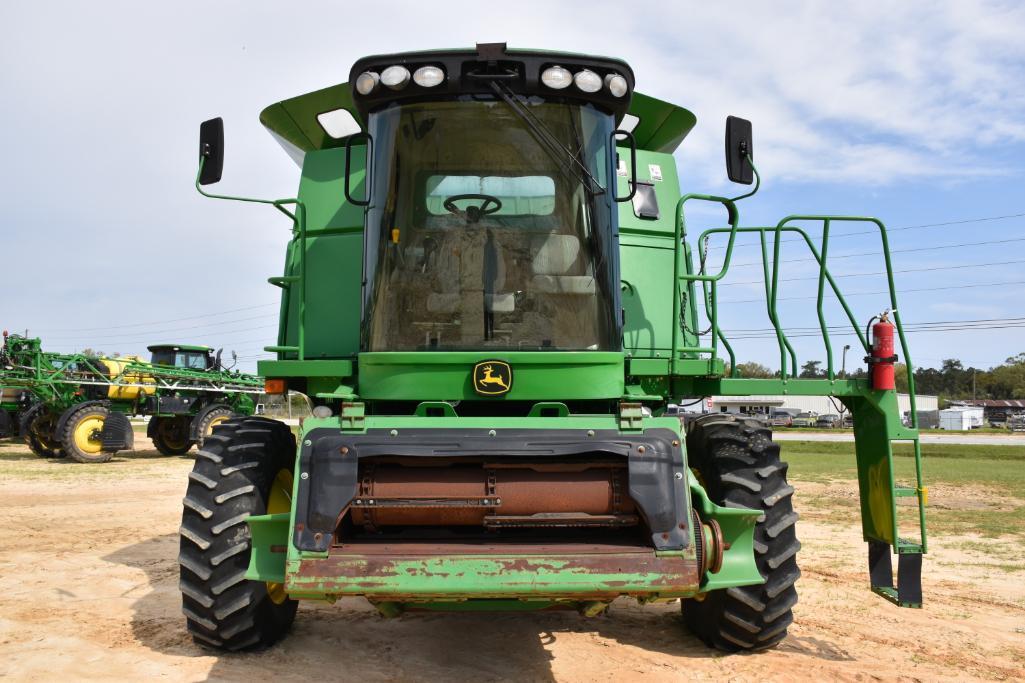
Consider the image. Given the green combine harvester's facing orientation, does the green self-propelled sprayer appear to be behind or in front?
behind

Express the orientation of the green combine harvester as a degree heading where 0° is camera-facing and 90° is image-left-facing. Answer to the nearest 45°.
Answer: approximately 0°
